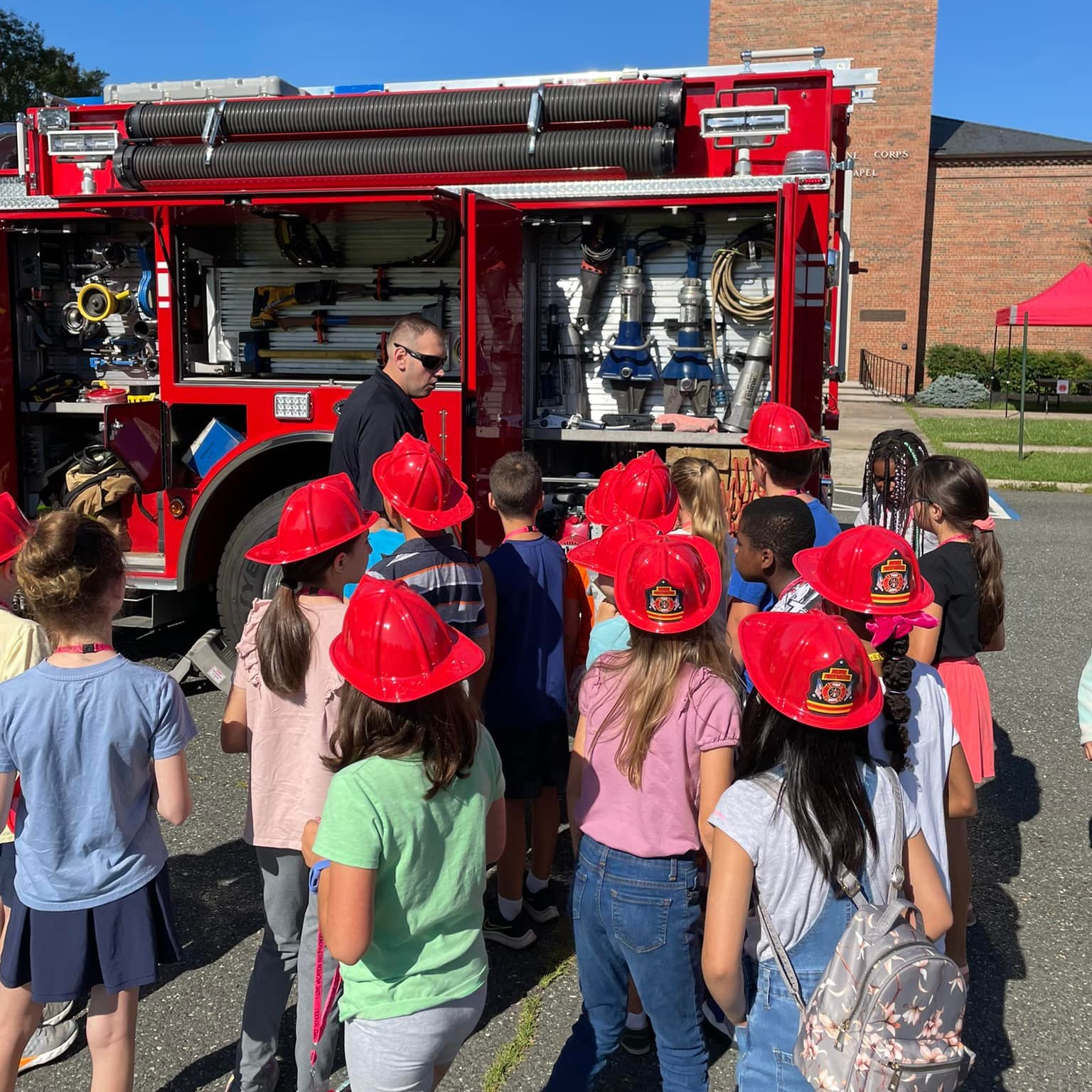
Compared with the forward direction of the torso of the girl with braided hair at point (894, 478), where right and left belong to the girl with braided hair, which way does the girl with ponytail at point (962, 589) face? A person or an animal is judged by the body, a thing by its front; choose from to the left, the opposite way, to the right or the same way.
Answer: to the right

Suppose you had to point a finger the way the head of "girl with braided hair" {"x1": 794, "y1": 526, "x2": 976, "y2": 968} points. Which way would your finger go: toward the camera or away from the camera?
away from the camera

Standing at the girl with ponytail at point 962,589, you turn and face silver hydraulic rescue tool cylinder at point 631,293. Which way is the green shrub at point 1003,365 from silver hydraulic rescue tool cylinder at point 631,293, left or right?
right

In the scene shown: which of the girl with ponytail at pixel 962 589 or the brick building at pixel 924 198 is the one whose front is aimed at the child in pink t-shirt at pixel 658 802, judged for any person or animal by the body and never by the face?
the brick building

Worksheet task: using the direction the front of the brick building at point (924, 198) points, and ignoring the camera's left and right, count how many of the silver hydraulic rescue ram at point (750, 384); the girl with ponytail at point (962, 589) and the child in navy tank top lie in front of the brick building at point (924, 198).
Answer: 3

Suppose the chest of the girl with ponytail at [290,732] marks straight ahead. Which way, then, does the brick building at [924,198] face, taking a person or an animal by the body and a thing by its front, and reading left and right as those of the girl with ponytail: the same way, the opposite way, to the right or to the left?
the opposite way

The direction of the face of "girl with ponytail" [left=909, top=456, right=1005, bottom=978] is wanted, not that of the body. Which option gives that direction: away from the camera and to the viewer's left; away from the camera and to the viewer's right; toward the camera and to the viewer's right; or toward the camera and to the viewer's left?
away from the camera and to the viewer's left

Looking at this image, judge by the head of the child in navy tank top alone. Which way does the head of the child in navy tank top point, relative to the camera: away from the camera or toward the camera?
away from the camera

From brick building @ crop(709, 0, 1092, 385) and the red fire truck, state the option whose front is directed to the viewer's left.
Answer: the red fire truck

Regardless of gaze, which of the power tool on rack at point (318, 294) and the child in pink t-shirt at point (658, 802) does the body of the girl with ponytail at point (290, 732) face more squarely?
the power tool on rack

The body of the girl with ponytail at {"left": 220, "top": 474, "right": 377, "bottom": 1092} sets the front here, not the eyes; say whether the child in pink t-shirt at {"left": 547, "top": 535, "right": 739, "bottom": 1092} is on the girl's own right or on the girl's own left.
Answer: on the girl's own right

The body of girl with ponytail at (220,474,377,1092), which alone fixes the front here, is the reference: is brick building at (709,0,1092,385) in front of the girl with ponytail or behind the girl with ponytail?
in front

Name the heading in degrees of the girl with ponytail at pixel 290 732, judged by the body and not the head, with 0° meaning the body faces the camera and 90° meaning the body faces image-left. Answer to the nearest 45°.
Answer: approximately 225°

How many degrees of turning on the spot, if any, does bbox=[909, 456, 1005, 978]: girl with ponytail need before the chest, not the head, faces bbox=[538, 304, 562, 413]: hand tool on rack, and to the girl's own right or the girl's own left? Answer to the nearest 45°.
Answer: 0° — they already face it

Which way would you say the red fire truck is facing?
to the viewer's left

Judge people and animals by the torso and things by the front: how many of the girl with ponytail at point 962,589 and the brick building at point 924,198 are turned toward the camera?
1
